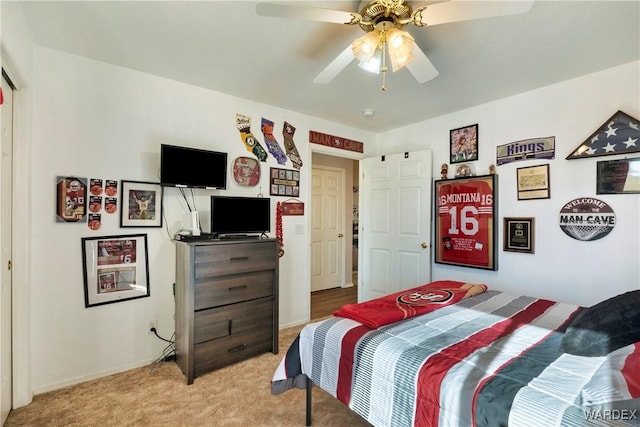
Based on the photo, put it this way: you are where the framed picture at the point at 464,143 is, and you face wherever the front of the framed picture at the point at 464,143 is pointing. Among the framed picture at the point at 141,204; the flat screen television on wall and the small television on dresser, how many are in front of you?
3

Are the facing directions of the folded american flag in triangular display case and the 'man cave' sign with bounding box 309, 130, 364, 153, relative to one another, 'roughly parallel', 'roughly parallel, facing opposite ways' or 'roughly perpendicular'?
roughly perpendicular

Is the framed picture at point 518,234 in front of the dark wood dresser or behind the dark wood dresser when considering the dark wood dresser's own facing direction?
in front

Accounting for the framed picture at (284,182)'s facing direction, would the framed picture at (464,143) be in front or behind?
in front

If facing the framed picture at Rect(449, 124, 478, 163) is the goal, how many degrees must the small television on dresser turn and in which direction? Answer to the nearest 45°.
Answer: approximately 45° to its left

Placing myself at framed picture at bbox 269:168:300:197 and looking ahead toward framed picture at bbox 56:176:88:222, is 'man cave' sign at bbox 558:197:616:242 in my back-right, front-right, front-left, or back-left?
back-left

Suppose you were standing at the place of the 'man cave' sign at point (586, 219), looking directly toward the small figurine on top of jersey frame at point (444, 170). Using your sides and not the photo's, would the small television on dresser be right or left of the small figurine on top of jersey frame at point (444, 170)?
left

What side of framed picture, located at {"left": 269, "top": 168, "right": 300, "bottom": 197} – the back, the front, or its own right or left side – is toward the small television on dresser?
right

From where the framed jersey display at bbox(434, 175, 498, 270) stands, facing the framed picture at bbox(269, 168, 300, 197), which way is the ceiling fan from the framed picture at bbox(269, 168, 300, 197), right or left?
left

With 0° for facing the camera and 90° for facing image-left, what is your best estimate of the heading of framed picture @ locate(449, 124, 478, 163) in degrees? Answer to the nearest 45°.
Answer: approximately 45°

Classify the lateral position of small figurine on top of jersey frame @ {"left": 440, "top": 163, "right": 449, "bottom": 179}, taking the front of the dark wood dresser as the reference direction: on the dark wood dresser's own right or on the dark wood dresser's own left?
on the dark wood dresser's own left

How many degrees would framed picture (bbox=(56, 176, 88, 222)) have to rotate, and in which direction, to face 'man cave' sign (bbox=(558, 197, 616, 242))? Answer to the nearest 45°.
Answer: approximately 45° to its left

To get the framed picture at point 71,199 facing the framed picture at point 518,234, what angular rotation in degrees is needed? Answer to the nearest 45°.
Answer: approximately 45° to its left

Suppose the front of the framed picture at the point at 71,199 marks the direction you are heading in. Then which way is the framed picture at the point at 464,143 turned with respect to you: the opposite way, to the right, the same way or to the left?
to the right
